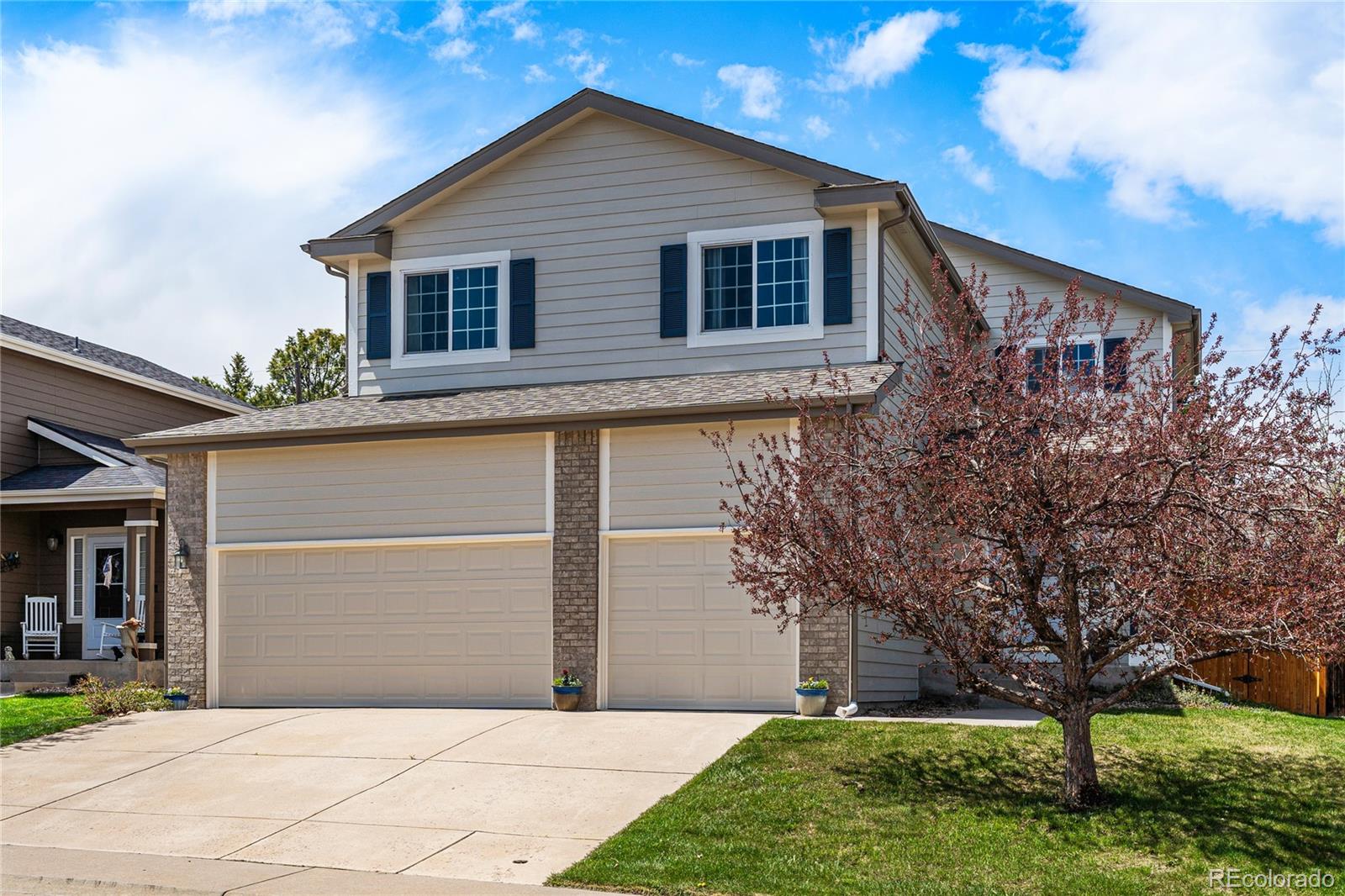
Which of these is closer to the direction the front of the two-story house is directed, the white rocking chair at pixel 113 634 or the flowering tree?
the flowering tree

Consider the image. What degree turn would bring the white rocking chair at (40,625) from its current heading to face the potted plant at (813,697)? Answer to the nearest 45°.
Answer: approximately 45° to its left

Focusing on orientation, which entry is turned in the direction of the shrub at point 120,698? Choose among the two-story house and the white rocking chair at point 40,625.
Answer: the white rocking chair

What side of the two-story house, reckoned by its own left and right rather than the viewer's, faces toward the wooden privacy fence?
left

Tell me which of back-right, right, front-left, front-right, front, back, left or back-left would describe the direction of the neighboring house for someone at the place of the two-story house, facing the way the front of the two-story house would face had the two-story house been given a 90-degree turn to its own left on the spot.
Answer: back-left

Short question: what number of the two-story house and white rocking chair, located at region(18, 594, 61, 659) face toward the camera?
2
